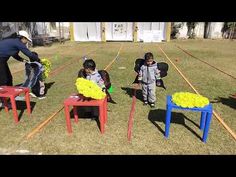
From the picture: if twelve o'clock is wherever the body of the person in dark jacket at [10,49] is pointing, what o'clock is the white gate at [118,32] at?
The white gate is roughly at 10 o'clock from the person in dark jacket.

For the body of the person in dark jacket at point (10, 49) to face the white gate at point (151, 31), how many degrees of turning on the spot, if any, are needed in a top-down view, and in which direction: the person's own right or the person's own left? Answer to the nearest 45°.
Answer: approximately 45° to the person's own left

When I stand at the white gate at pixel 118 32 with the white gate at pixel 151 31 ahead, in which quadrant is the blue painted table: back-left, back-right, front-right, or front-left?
front-right

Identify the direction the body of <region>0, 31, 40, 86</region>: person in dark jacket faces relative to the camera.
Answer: to the viewer's right

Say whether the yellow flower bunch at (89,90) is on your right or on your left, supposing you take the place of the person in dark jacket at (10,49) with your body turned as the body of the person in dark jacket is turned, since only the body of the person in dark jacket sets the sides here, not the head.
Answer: on your right

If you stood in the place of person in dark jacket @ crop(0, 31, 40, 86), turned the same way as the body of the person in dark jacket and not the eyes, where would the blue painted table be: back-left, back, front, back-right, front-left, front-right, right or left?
front-right

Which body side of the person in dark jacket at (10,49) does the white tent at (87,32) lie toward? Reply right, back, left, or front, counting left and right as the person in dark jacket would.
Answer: left

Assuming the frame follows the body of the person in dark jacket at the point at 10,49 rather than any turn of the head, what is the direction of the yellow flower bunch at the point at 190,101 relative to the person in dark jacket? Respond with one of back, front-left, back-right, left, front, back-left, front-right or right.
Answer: front-right
